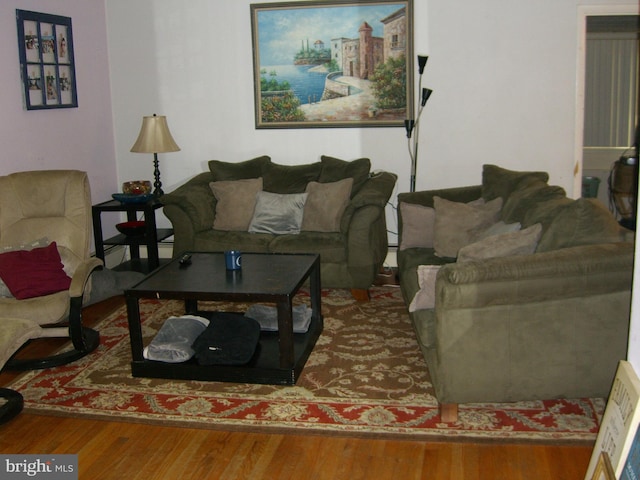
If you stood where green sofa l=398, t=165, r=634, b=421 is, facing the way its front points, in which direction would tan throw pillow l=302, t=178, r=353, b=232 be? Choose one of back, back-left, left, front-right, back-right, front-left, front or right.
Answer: front-right

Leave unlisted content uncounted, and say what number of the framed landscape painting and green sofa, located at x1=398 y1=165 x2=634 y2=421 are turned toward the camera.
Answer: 1

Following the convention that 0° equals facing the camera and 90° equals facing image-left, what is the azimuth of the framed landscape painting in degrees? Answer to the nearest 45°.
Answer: approximately 0°

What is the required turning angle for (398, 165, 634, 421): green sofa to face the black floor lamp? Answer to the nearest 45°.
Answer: approximately 90° to its right

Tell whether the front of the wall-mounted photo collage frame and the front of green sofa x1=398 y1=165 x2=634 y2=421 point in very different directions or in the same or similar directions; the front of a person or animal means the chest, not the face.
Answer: very different directions

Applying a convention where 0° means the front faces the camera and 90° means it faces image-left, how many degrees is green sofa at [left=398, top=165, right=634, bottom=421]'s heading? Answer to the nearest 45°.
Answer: approximately 90°
